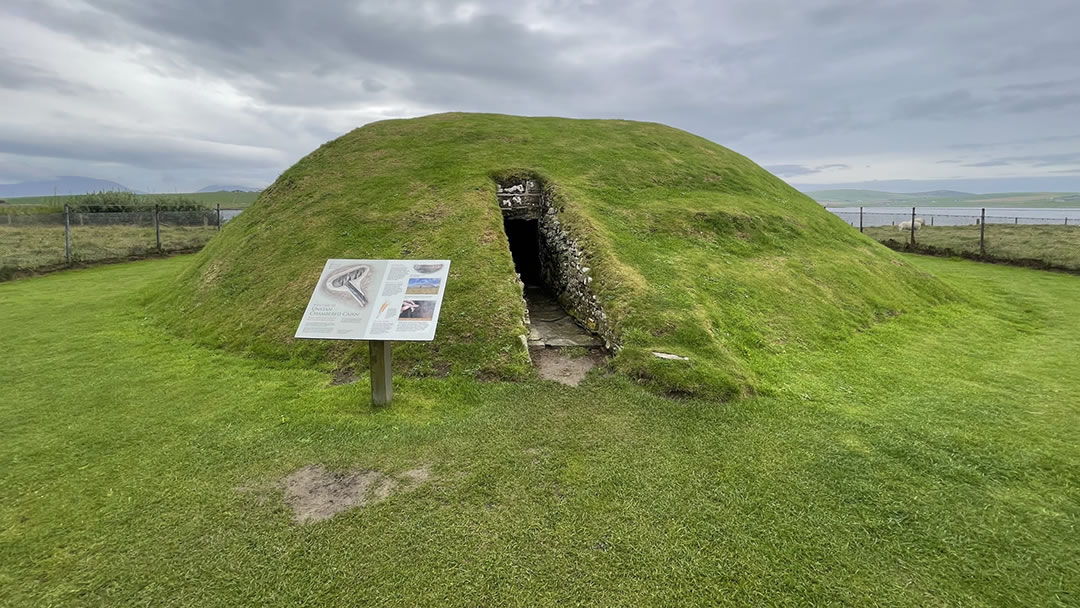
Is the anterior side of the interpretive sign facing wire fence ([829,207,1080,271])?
no

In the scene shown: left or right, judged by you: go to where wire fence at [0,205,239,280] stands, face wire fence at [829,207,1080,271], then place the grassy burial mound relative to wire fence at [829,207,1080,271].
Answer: right

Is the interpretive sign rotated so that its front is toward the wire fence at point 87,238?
no

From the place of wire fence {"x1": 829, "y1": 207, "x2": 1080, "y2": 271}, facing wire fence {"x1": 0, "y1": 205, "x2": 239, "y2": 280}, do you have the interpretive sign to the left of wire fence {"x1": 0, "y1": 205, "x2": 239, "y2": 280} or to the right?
left

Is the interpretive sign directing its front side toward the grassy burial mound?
no

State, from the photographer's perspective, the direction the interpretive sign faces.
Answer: facing the viewer

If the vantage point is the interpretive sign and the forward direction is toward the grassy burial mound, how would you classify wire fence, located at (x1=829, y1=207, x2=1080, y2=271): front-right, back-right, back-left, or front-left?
front-right
